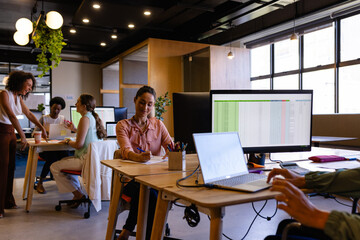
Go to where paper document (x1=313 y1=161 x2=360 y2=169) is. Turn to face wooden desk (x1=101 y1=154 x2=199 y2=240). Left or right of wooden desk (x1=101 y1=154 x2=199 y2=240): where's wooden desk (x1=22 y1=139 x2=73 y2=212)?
right

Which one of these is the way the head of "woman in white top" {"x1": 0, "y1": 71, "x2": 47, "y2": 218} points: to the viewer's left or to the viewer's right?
to the viewer's right

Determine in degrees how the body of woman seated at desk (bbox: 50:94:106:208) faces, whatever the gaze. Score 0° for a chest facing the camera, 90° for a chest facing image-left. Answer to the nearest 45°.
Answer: approximately 90°

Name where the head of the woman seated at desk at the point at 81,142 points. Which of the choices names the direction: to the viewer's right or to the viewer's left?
to the viewer's left

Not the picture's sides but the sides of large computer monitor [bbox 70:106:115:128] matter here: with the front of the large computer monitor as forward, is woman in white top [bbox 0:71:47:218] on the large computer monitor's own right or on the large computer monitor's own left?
on the large computer monitor's own right

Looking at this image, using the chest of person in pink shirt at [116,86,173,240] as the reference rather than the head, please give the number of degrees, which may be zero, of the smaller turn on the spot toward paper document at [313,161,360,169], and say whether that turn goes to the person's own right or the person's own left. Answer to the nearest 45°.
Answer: approximately 45° to the person's own left
